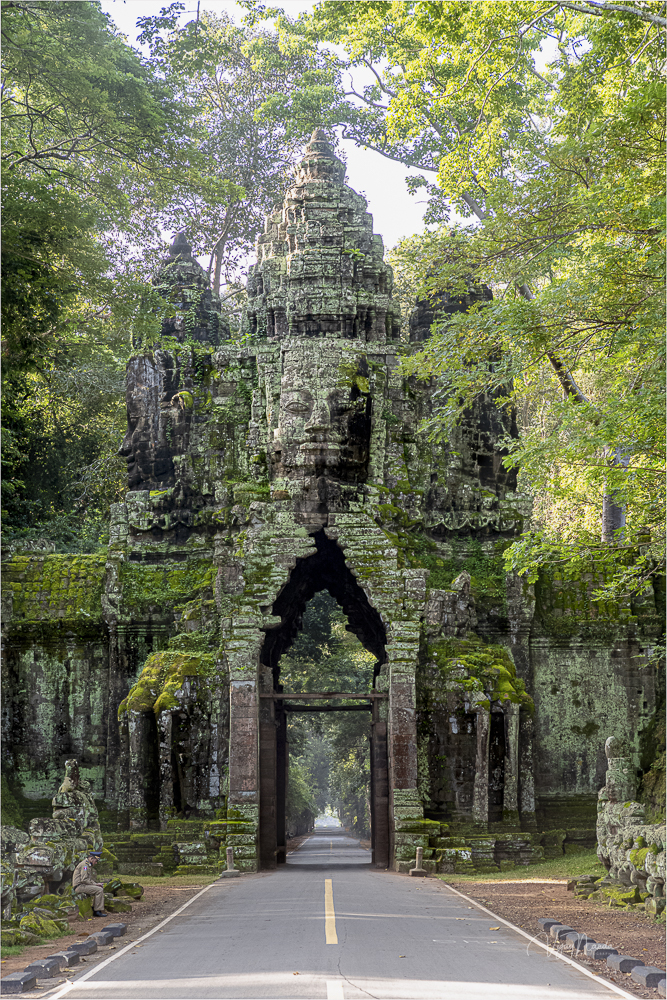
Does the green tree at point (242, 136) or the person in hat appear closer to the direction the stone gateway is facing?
the person in hat

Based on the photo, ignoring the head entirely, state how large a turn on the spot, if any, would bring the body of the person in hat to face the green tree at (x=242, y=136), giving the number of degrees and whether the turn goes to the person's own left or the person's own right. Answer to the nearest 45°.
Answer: approximately 90° to the person's own left

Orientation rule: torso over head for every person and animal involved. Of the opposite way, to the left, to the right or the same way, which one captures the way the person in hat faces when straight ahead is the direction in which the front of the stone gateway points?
to the left

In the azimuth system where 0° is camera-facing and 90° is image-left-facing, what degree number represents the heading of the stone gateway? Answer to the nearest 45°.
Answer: approximately 0°

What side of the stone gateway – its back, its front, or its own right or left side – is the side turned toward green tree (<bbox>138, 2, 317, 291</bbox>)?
back

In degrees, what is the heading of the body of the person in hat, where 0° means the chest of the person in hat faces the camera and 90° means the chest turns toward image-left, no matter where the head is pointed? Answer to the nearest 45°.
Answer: approximately 270°

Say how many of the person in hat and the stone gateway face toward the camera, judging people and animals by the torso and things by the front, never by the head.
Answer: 1
